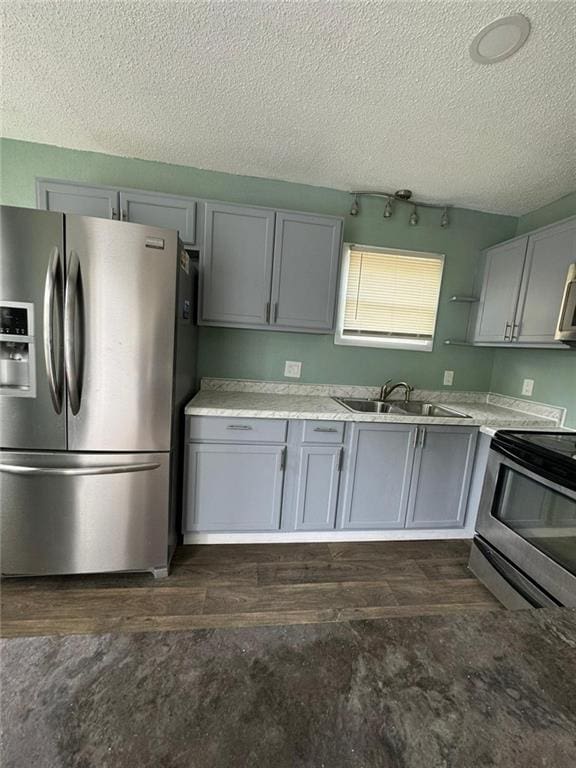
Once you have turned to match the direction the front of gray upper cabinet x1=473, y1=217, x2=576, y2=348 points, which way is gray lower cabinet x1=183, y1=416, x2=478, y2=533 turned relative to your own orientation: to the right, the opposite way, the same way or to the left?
to the left

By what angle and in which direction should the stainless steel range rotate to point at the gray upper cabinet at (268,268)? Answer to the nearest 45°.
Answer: approximately 45° to its right

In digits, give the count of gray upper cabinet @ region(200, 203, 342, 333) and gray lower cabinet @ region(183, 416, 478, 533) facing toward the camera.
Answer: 2

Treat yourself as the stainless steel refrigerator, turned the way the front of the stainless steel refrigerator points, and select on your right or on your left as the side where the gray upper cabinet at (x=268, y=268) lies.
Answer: on your left

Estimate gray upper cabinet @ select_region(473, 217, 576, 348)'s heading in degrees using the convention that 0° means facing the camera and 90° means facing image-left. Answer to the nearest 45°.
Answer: approximately 45°

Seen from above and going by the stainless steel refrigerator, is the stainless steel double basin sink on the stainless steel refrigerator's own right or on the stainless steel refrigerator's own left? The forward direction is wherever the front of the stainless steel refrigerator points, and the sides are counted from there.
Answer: on the stainless steel refrigerator's own left

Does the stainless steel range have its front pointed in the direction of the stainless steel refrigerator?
yes

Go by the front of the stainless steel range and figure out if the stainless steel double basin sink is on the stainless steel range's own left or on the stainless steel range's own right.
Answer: on the stainless steel range's own right

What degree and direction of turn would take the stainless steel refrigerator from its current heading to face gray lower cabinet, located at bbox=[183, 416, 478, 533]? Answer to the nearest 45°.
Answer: approximately 90° to its left

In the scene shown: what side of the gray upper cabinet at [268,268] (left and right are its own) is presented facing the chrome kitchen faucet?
left
